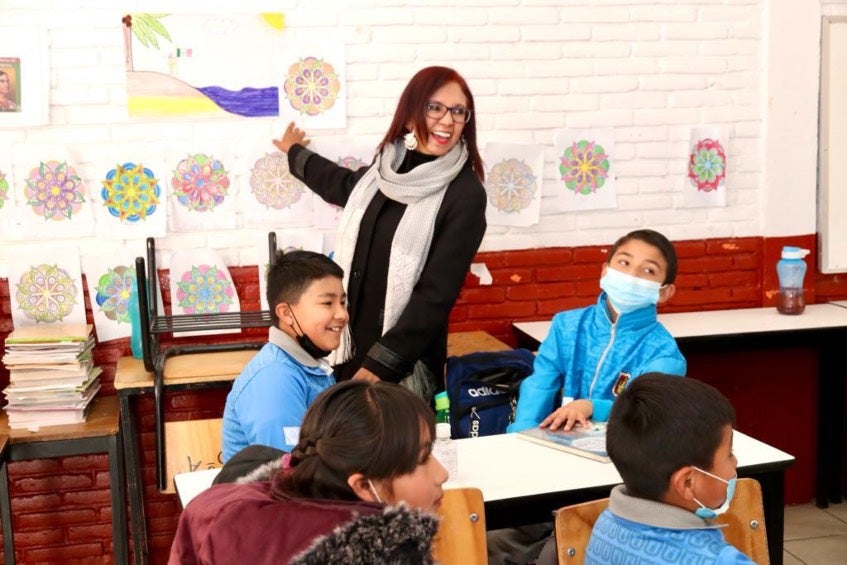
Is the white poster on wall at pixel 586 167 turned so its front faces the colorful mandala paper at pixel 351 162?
no

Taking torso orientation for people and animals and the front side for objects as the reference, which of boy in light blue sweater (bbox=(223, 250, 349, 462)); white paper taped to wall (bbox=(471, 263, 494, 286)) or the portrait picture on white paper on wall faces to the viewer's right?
the boy in light blue sweater

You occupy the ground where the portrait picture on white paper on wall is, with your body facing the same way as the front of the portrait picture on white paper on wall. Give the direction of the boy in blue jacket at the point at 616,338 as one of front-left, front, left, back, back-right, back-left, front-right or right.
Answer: front-left

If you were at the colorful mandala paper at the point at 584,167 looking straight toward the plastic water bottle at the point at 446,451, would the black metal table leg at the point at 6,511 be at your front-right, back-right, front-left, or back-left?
front-right

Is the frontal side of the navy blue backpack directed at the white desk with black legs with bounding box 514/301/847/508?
no

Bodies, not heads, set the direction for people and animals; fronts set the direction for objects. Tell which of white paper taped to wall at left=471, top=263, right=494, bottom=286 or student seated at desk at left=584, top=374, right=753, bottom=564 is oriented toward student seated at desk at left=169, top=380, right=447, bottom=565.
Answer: the white paper taped to wall

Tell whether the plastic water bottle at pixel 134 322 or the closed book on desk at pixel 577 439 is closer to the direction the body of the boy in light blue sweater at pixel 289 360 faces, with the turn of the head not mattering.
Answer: the closed book on desk

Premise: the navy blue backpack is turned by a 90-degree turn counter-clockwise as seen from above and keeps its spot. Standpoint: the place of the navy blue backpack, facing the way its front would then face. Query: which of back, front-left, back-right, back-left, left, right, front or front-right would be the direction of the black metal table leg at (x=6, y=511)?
back

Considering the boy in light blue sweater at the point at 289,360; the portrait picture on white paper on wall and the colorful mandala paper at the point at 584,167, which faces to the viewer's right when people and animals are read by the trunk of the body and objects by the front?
the boy in light blue sweater

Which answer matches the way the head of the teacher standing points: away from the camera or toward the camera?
toward the camera

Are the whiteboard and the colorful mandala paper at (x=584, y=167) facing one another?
no

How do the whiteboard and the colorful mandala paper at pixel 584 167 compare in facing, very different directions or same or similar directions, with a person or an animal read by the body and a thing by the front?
same or similar directions

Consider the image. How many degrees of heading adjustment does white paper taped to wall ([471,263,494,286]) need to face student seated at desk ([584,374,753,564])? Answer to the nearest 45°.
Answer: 0° — it already faces them

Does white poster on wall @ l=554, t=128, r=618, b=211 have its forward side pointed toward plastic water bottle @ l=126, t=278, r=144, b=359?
no

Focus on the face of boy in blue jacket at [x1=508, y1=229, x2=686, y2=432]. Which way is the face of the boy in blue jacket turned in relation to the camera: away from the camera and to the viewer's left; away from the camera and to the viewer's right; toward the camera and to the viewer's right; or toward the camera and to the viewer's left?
toward the camera and to the viewer's left

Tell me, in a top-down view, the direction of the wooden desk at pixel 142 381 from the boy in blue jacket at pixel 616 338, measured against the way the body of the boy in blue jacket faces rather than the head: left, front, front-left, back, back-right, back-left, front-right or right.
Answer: right

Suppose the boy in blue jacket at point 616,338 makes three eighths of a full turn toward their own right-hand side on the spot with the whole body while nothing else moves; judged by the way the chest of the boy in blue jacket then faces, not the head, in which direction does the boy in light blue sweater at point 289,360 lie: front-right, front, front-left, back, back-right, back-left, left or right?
left

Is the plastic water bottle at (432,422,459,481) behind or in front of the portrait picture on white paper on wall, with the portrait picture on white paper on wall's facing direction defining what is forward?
in front

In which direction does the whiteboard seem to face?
toward the camera

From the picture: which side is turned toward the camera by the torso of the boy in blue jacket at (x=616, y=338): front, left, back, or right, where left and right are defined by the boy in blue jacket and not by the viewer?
front

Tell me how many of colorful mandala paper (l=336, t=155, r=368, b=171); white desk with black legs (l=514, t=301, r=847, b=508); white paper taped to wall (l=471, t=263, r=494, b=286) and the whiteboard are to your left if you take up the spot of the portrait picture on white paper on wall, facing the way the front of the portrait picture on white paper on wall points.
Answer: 4
